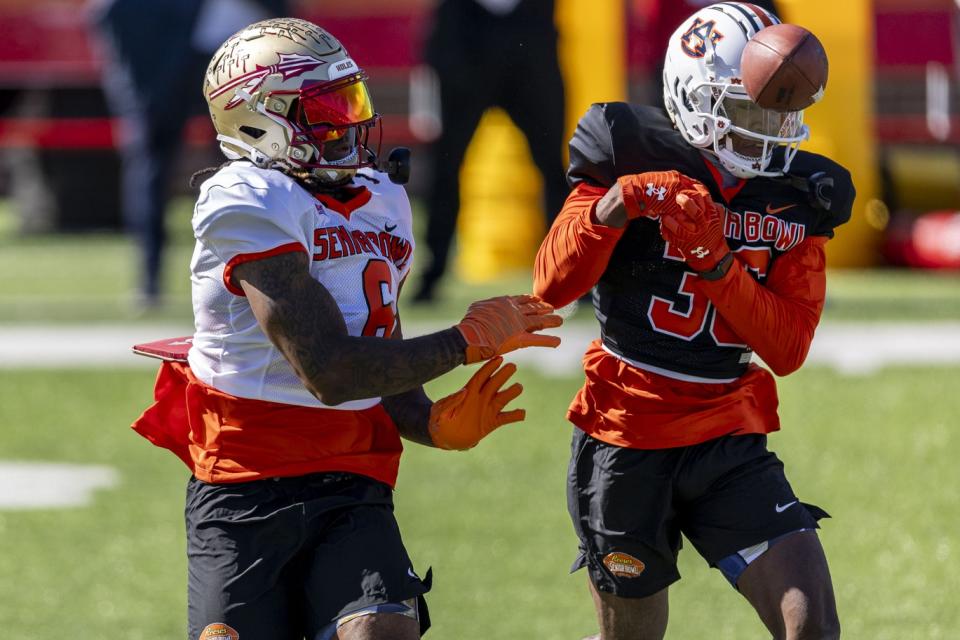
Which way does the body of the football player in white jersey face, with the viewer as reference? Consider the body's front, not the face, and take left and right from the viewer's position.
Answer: facing the viewer and to the right of the viewer

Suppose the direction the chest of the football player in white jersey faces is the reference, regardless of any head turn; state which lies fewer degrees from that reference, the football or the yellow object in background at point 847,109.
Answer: the football

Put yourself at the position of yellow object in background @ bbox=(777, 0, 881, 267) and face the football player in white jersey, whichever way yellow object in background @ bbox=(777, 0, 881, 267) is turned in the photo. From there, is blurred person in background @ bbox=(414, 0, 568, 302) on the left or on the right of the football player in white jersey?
right

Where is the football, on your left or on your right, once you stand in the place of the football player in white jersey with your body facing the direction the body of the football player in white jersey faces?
on your left

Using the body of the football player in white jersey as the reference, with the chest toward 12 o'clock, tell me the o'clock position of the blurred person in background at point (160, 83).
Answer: The blurred person in background is roughly at 7 o'clock from the football player in white jersey.

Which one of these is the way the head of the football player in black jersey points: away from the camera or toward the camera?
toward the camera

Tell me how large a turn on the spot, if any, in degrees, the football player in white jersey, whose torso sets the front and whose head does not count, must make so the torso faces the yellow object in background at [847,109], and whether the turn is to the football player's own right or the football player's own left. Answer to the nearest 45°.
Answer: approximately 90° to the football player's own left
